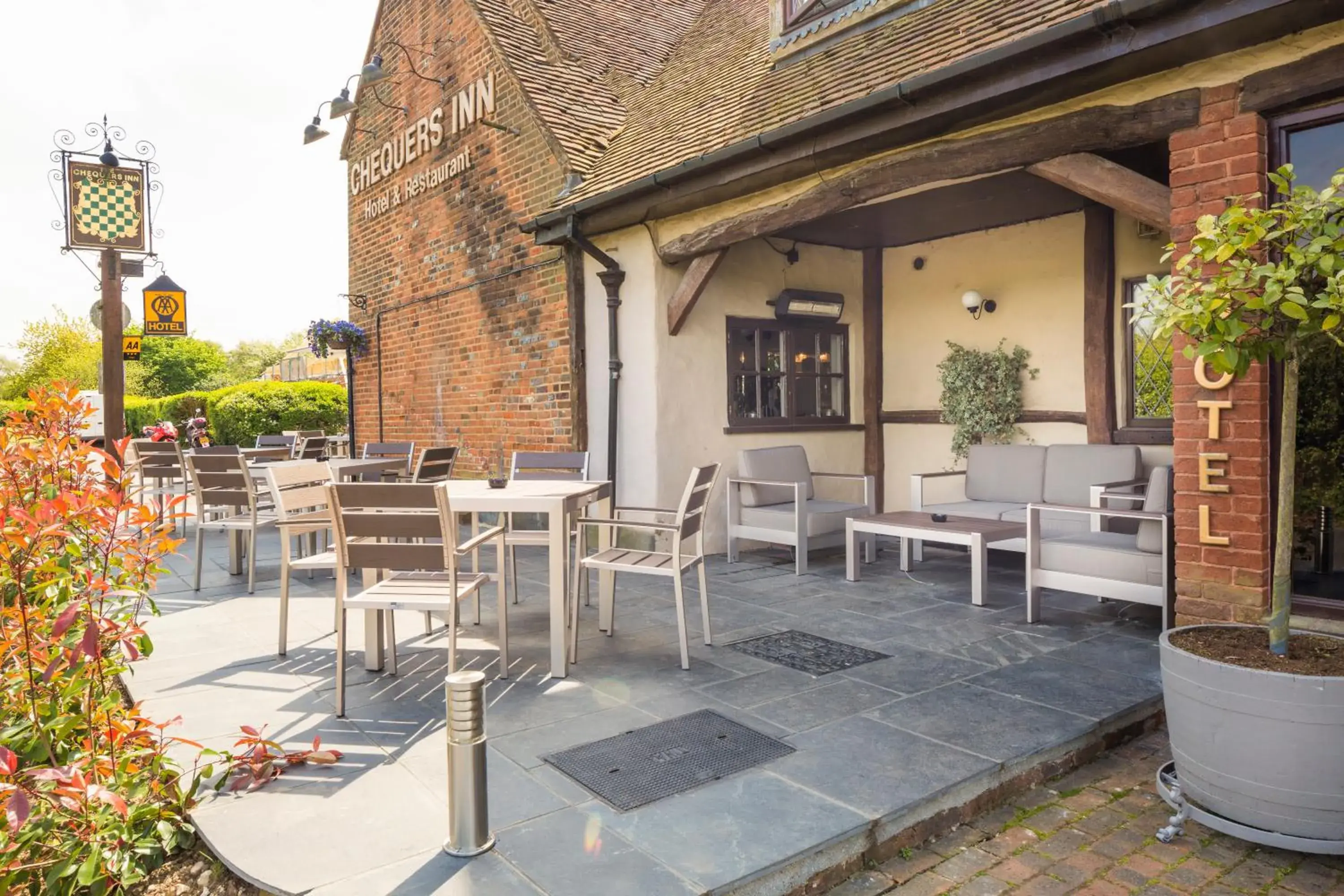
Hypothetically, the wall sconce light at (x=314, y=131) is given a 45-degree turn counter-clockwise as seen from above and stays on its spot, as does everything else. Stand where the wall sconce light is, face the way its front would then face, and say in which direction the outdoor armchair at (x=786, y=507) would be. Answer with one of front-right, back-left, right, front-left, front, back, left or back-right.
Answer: left

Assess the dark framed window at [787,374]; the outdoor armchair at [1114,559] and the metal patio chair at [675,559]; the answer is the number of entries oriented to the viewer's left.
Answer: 2

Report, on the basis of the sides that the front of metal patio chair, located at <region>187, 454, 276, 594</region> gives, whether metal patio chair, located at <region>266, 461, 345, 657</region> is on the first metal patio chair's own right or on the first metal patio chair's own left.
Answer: on the first metal patio chair's own right

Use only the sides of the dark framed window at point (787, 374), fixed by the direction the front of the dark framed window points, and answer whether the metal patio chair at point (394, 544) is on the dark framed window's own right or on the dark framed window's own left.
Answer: on the dark framed window's own right

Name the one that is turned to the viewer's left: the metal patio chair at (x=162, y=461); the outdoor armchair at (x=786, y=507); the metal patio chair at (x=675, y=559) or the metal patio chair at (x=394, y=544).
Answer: the metal patio chair at (x=675, y=559)

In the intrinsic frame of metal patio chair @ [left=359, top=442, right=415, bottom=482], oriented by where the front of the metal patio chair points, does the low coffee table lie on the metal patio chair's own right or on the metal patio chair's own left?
on the metal patio chair's own left

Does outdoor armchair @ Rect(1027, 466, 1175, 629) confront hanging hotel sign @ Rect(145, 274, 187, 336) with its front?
yes

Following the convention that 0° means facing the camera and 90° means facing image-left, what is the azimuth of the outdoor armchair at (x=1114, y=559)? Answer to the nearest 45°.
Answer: approximately 90°

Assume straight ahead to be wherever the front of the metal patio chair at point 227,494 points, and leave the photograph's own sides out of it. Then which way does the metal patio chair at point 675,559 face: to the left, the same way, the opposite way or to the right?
to the left

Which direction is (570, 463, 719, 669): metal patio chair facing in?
to the viewer's left

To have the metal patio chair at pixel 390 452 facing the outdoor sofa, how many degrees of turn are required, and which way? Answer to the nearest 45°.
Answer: approximately 90° to its left

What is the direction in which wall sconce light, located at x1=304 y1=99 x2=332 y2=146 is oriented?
to the viewer's left

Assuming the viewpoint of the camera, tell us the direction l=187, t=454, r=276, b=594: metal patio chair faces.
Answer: facing away from the viewer and to the right of the viewer

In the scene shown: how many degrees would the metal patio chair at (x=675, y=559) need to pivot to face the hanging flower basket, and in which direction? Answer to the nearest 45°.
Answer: approximately 45° to its right

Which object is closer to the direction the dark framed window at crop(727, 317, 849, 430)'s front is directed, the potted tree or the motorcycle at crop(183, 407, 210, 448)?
the potted tree

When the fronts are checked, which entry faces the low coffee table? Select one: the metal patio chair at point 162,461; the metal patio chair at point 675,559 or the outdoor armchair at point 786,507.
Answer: the outdoor armchair

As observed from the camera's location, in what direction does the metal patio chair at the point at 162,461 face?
facing away from the viewer and to the right of the viewer

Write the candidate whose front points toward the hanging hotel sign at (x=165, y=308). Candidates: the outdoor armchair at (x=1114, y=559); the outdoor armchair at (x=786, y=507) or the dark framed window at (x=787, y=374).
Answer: the outdoor armchair at (x=1114, y=559)
